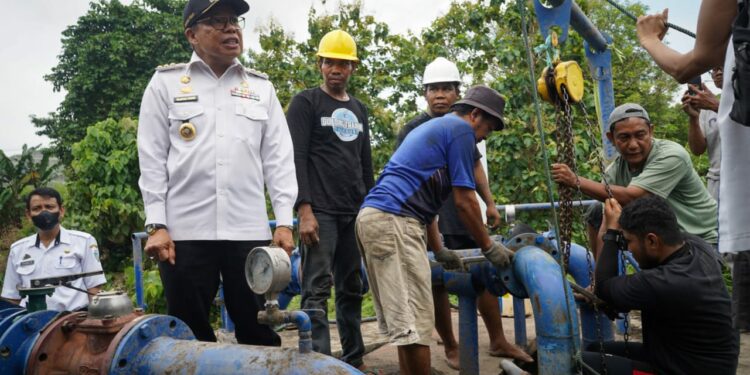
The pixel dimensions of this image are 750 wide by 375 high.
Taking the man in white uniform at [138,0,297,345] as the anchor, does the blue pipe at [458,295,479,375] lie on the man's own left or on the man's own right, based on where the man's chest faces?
on the man's own left

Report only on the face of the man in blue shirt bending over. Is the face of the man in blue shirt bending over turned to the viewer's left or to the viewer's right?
to the viewer's right

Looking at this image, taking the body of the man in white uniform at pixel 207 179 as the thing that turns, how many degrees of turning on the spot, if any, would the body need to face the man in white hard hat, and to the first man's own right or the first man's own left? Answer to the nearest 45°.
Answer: approximately 135° to the first man's own left

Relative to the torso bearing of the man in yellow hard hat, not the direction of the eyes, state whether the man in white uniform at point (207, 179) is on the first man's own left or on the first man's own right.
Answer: on the first man's own right

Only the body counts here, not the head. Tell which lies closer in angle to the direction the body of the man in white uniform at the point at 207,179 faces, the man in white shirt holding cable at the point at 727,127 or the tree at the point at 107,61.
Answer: the man in white shirt holding cable

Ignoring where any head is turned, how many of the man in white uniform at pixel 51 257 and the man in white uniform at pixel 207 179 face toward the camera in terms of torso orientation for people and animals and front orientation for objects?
2

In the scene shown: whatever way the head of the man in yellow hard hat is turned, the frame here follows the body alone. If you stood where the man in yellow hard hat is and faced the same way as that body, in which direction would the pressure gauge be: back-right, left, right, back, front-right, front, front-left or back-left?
front-right

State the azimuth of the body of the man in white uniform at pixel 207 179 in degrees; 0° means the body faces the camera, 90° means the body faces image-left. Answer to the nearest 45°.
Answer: approximately 0°

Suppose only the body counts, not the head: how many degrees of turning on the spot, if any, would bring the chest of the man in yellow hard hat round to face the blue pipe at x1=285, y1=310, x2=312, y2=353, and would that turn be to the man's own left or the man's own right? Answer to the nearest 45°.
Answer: approximately 45° to the man's own right

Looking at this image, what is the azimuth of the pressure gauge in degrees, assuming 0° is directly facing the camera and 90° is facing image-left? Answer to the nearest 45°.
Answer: approximately 45°

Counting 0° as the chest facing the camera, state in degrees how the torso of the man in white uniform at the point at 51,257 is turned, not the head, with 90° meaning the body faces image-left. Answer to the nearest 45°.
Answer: approximately 0°
